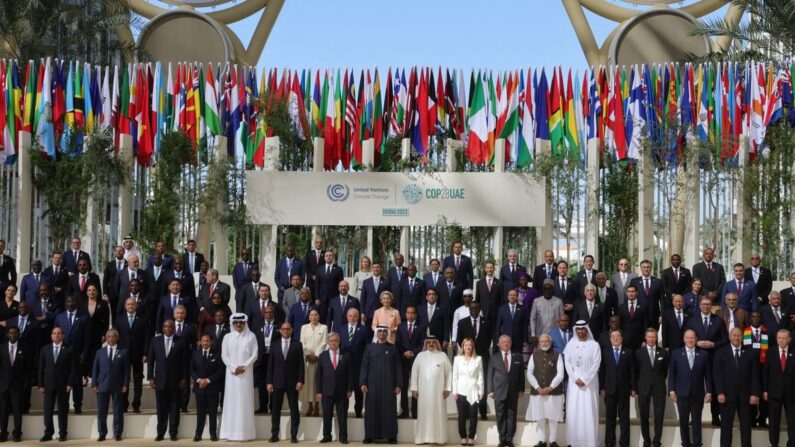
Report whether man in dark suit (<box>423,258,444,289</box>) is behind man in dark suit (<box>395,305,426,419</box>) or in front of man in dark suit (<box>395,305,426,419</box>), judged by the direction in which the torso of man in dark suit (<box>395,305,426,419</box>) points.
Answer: behind

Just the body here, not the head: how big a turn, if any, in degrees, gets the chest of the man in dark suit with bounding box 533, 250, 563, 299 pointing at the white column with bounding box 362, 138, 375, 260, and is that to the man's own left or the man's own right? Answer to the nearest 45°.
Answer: approximately 135° to the man's own right

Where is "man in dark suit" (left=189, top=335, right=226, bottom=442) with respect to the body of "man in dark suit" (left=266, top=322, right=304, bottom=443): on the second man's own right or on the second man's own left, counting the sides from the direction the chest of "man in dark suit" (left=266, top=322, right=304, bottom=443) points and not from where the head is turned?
on the second man's own right

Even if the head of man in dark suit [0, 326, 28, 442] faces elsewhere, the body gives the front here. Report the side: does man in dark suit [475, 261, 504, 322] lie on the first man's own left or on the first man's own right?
on the first man's own left

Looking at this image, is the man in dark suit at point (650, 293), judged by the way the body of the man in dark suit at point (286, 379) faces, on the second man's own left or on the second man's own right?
on the second man's own left
